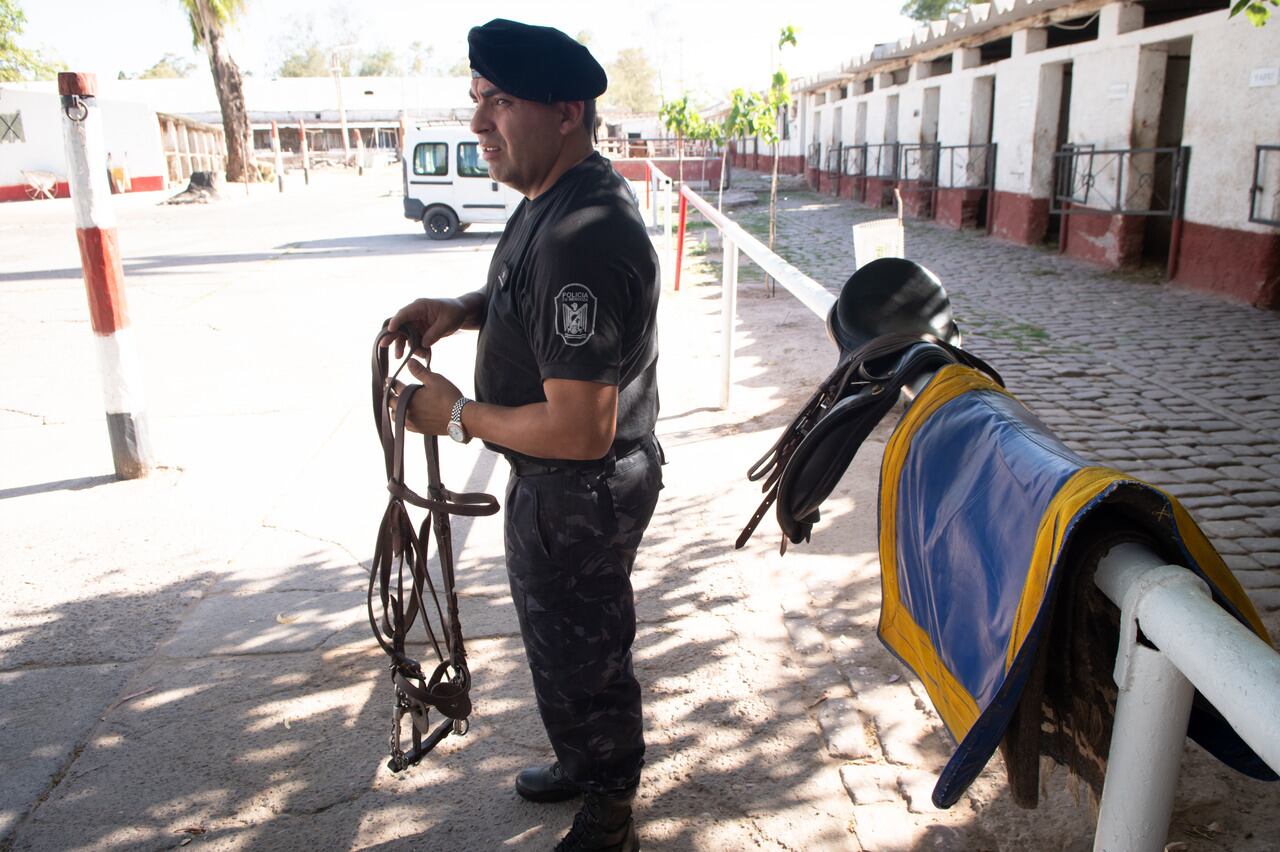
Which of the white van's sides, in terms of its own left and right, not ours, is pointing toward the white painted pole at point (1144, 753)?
right

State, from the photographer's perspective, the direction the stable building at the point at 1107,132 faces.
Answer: facing the viewer and to the left of the viewer

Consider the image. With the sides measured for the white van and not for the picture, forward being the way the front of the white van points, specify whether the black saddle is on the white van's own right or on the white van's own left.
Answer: on the white van's own right

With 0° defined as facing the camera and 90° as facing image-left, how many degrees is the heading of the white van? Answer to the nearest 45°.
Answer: approximately 270°

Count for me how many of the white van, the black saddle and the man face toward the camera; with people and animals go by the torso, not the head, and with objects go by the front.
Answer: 1

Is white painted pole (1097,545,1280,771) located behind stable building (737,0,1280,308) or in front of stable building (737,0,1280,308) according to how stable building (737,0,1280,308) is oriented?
in front

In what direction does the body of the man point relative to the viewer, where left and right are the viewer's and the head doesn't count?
facing to the left of the viewer

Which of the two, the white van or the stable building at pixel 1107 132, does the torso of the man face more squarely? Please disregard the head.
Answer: the white van

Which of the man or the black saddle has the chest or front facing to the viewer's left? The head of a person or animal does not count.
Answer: the man

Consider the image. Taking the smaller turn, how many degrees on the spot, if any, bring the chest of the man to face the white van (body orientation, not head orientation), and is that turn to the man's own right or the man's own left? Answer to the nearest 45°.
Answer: approximately 90° to the man's own right
